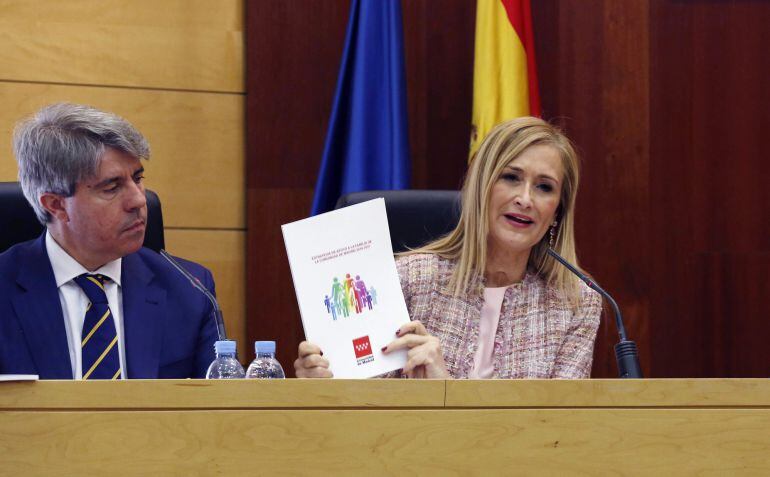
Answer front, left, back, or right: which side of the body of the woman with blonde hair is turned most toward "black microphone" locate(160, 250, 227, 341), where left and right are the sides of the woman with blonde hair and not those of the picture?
right

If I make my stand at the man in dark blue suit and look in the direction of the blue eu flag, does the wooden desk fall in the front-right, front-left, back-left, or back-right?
back-right

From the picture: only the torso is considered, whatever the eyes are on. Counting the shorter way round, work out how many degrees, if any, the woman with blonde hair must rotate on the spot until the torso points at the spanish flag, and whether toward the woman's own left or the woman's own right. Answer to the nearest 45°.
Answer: approximately 180°

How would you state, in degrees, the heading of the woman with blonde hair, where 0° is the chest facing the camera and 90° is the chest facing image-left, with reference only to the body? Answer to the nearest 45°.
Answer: approximately 0°

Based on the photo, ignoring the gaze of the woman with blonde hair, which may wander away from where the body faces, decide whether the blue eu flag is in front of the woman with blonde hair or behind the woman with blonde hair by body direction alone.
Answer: behind

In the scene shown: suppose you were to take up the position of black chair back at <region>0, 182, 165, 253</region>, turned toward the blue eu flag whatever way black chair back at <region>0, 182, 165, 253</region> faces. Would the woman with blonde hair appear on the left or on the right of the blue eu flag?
right

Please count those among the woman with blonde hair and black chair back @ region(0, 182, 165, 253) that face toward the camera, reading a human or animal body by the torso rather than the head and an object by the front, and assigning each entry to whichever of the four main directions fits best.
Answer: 2

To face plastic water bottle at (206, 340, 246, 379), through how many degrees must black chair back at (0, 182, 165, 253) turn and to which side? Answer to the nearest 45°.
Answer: approximately 45° to its left

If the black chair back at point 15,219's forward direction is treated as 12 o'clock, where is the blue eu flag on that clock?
The blue eu flag is roughly at 8 o'clock from the black chair back.

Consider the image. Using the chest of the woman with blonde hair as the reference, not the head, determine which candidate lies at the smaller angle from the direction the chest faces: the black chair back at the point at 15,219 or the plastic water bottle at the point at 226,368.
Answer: the plastic water bottle

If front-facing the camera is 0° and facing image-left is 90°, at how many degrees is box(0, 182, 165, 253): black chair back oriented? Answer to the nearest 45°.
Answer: approximately 0°

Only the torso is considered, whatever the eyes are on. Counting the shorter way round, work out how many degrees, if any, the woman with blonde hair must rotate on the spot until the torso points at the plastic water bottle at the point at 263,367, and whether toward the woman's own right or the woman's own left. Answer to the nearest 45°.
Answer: approximately 45° to the woman's own right
